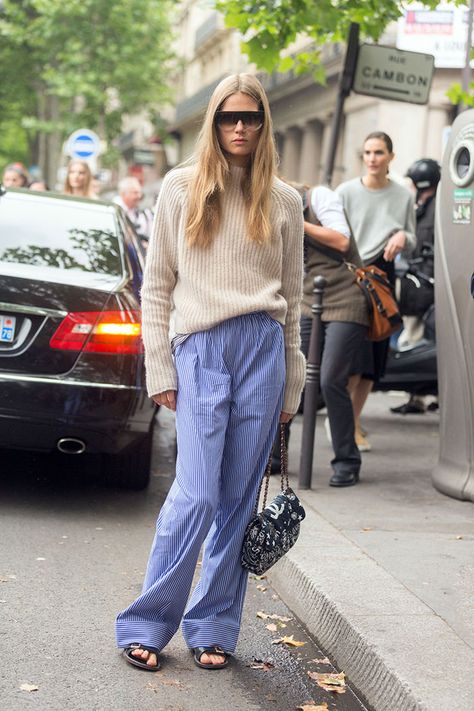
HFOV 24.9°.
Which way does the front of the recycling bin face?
toward the camera

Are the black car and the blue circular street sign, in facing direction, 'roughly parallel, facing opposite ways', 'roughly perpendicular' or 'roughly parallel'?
roughly parallel, facing opposite ways

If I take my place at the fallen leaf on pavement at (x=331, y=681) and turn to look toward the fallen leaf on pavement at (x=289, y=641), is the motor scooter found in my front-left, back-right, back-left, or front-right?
front-right

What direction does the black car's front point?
away from the camera

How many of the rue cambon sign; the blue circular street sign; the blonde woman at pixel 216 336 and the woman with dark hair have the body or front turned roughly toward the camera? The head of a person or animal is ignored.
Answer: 4

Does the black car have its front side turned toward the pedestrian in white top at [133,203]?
yes

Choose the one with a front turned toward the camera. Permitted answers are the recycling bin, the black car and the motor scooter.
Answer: the recycling bin

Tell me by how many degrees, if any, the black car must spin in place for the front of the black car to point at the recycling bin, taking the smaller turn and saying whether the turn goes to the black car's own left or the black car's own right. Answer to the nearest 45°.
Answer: approximately 90° to the black car's own right

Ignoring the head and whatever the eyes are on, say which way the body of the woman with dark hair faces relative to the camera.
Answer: toward the camera

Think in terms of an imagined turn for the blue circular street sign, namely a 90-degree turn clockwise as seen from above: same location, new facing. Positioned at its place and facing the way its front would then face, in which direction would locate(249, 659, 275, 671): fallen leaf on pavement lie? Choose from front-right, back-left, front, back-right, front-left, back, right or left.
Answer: left

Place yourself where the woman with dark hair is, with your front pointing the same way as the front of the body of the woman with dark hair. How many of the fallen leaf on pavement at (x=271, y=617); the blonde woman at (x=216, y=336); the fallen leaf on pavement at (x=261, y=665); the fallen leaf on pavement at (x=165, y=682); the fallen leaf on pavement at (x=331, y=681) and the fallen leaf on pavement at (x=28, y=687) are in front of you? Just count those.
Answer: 6

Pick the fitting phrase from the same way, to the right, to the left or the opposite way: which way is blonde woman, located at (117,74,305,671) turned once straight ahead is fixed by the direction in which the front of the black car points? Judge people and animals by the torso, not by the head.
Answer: the opposite way

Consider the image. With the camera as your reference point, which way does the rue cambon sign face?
facing the viewer

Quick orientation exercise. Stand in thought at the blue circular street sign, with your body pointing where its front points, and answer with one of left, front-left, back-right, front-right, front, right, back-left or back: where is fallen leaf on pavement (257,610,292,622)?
front

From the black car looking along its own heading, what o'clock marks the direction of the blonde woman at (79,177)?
The blonde woman is roughly at 12 o'clock from the black car.
